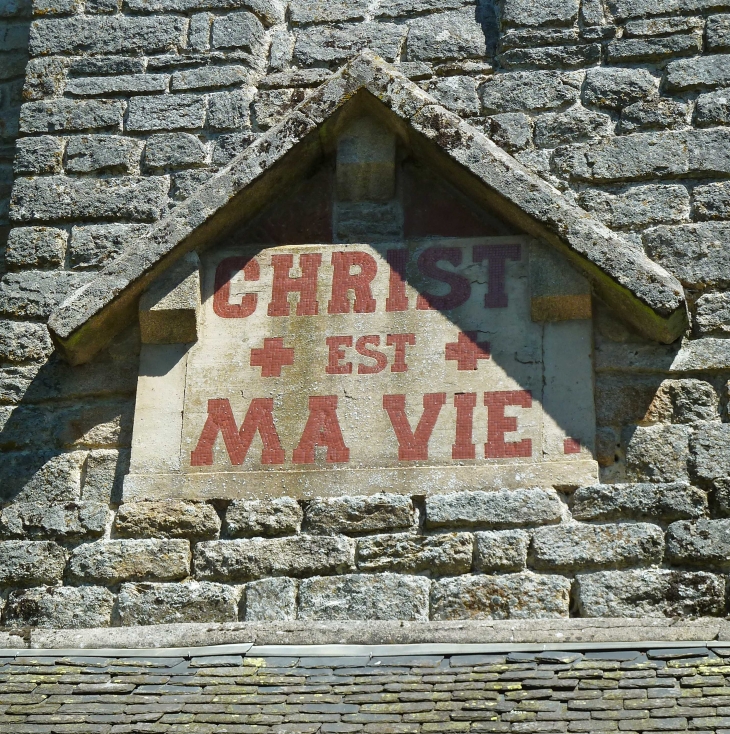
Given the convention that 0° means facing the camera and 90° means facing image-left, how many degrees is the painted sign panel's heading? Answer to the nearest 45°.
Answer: approximately 0°
